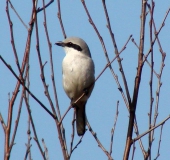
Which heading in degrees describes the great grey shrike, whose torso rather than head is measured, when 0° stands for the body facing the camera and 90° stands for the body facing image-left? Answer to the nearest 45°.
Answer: approximately 45°

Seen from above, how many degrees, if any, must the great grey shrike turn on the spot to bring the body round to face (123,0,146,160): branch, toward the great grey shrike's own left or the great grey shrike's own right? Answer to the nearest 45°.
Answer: approximately 45° to the great grey shrike's own left
